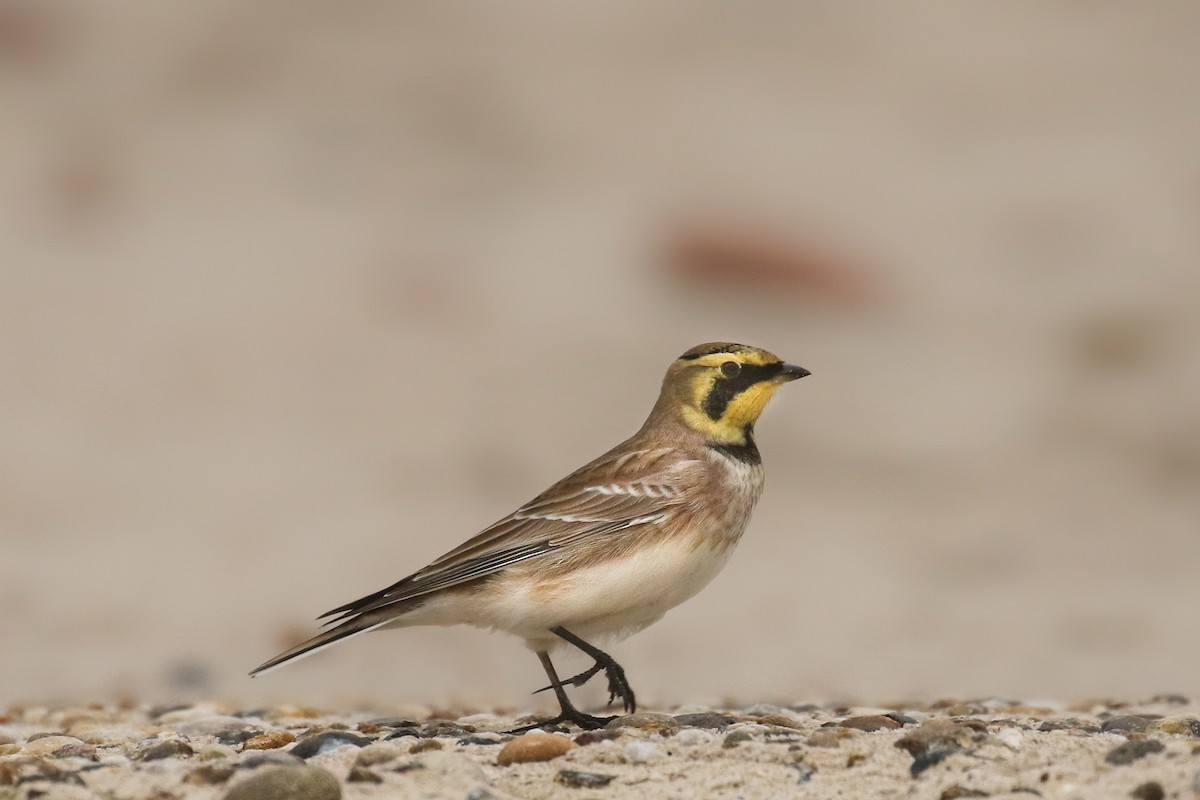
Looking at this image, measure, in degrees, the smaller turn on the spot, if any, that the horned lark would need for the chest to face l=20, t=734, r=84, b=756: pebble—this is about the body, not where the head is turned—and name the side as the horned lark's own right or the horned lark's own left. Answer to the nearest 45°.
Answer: approximately 180°

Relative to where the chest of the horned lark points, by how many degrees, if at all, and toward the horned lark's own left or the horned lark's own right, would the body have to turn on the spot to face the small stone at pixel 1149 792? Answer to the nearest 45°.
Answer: approximately 45° to the horned lark's own right

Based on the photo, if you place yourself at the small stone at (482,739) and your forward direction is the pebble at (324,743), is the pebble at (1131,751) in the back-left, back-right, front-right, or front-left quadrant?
back-left

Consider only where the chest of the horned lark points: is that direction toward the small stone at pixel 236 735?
no

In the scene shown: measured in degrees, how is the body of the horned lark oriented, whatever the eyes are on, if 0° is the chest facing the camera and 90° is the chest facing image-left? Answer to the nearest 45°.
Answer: approximately 270°

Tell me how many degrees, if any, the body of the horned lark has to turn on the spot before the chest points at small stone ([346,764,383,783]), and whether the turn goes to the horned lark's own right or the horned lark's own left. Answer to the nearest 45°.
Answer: approximately 135° to the horned lark's own right

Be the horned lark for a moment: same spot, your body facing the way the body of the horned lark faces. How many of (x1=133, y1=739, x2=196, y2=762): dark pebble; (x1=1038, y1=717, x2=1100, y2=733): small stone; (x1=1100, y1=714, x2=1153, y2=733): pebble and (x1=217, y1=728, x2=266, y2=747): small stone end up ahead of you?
2

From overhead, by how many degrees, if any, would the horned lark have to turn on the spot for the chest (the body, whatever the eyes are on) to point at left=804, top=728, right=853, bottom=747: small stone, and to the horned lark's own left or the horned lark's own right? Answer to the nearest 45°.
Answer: approximately 45° to the horned lark's own right

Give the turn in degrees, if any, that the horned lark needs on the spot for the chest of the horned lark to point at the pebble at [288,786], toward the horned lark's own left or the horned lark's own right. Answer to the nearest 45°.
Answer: approximately 135° to the horned lark's own right

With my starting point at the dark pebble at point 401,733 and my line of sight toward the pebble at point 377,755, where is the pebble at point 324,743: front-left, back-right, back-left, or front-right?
front-right

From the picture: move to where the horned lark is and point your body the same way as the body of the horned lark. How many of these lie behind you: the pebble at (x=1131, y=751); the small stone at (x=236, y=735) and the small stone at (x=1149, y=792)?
1

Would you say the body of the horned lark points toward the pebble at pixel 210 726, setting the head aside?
no

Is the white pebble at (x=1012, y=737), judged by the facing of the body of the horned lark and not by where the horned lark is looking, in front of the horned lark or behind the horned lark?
in front

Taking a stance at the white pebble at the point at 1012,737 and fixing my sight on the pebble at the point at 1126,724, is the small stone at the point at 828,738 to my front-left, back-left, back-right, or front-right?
back-left
